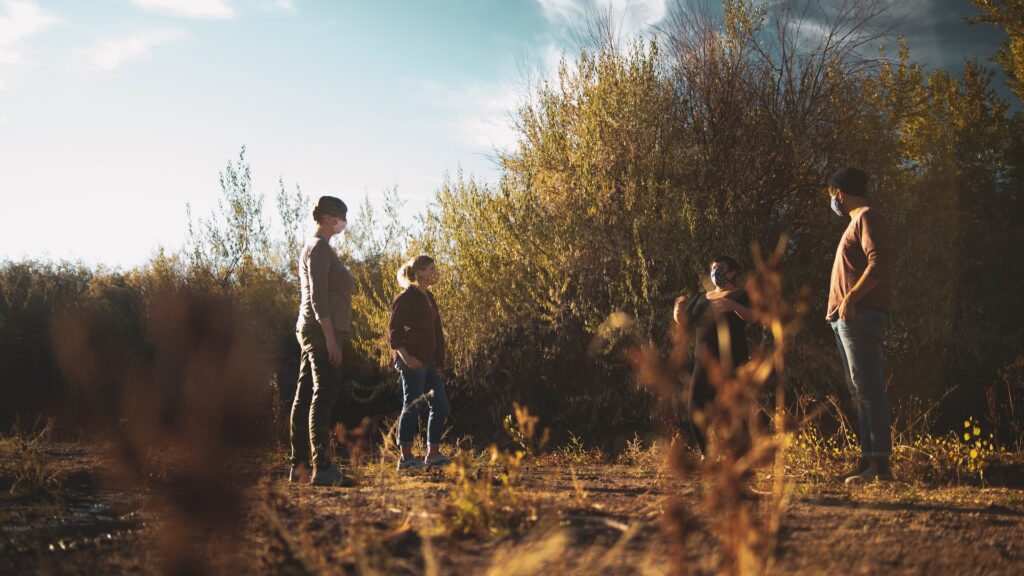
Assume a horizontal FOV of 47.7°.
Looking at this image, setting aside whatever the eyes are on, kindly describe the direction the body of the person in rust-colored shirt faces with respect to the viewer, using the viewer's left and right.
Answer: facing to the left of the viewer

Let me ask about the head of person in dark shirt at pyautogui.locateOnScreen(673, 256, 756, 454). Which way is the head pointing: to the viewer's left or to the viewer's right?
to the viewer's left

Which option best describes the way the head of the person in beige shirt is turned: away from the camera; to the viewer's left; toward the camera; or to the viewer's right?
to the viewer's right

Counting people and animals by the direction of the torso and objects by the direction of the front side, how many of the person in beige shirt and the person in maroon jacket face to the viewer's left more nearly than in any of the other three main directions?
0

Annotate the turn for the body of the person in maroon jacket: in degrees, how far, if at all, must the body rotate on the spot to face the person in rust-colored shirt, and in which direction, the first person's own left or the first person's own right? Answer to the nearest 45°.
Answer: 0° — they already face them

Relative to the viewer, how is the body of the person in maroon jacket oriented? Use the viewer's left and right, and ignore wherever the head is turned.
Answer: facing the viewer and to the right of the viewer

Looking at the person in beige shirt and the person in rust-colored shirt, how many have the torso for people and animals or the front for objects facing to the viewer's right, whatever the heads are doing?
1

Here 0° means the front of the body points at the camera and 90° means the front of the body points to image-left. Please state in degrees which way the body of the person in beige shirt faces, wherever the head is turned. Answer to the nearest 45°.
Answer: approximately 270°

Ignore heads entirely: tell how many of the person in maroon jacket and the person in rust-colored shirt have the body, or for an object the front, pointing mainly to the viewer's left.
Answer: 1

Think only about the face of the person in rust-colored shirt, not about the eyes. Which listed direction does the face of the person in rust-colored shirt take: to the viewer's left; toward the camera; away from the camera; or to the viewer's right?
to the viewer's left

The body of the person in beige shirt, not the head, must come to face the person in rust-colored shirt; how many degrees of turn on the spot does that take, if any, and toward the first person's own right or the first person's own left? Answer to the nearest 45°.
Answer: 0° — they already face them

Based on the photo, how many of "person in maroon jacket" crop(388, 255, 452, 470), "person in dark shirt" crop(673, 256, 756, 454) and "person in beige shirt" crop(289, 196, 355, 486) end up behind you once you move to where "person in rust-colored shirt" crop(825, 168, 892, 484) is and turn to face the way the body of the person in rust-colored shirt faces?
0

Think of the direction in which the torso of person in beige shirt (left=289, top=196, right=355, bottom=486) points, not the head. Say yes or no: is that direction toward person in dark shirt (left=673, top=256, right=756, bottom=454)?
yes
